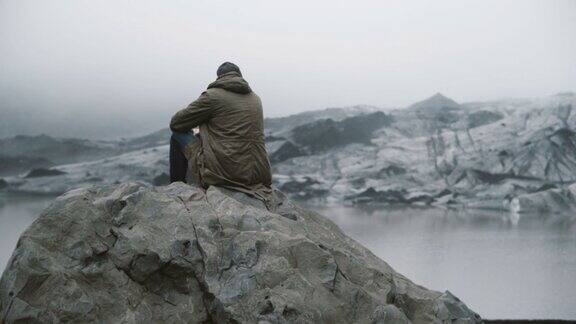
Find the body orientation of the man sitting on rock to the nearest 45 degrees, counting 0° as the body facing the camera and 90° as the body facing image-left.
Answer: approximately 135°
